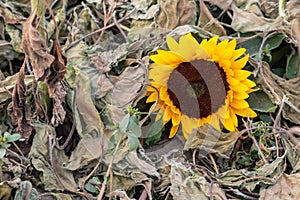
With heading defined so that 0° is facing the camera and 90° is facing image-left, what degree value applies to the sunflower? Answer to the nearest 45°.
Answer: approximately 0°
